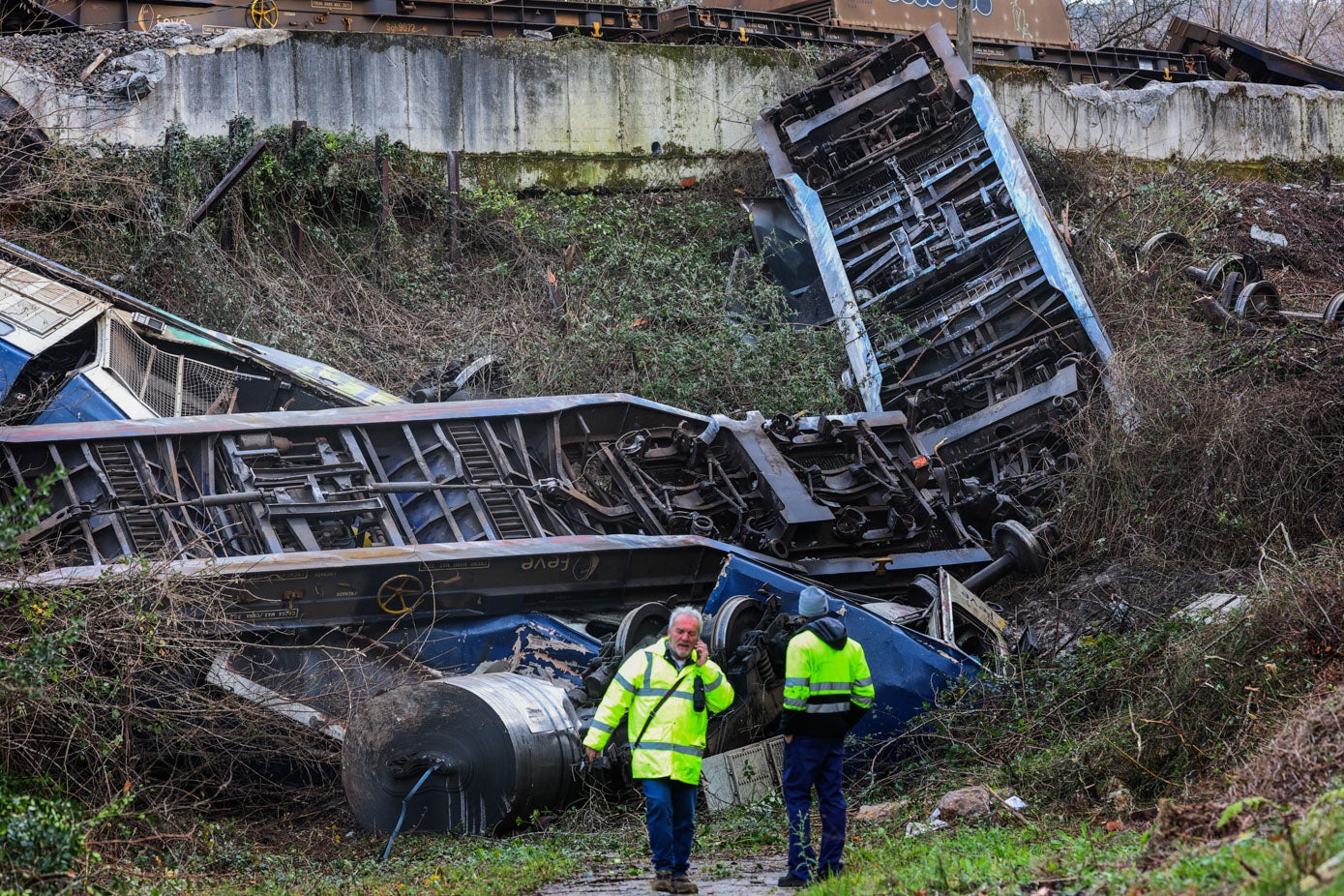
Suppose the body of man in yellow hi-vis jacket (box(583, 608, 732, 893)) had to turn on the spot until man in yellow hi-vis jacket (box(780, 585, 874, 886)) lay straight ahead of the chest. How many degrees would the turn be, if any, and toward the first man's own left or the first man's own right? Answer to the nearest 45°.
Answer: approximately 90° to the first man's own left

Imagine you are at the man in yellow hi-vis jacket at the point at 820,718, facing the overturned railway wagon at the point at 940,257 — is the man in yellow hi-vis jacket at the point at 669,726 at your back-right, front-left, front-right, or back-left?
back-left

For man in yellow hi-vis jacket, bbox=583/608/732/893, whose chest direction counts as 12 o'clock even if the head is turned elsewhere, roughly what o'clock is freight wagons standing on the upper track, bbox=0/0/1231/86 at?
The freight wagons standing on the upper track is roughly at 6 o'clock from the man in yellow hi-vis jacket.

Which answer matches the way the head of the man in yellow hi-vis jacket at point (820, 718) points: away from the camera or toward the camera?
away from the camera

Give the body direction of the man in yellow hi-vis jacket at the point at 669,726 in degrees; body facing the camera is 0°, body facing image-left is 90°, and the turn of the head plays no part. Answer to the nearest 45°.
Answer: approximately 0°

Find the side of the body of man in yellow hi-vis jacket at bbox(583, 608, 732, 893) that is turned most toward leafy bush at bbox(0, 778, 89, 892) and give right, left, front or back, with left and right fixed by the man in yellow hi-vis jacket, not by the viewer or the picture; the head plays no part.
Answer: right

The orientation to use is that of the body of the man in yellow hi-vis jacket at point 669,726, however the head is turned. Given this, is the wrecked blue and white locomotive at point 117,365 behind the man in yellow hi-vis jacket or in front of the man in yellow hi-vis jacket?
behind

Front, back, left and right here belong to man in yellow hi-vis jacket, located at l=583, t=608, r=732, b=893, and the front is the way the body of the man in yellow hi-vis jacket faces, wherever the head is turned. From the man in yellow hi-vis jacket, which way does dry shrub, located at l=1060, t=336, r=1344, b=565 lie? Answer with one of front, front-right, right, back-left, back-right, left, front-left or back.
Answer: back-left

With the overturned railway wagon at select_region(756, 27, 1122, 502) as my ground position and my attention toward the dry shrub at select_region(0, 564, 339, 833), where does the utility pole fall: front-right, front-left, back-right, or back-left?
back-right

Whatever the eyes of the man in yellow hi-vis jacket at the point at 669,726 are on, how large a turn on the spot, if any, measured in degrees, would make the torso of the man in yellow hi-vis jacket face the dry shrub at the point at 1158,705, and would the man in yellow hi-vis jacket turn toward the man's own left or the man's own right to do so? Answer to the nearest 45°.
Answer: approximately 135° to the man's own left

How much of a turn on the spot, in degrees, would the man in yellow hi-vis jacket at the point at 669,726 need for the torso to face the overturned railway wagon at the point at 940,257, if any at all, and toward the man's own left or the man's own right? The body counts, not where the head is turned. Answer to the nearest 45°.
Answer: approximately 180°
